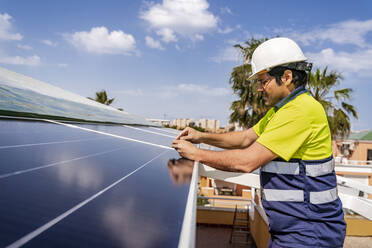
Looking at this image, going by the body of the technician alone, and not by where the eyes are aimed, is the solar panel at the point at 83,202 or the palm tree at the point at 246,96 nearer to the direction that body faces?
the solar panel

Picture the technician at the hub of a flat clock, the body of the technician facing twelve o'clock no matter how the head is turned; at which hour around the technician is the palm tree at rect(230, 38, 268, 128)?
The palm tree is roughly at 3 o'clock from the technician.

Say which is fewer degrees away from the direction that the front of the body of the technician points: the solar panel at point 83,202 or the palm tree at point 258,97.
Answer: the solar panel

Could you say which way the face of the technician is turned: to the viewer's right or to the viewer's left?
to the viewer's left

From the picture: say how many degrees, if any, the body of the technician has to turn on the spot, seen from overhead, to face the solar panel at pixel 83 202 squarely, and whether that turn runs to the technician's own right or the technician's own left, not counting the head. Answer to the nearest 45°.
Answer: approximately 45° to the technician's own left

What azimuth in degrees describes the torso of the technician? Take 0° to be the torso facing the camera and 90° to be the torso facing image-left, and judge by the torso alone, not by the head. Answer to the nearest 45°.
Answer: approximately 90°

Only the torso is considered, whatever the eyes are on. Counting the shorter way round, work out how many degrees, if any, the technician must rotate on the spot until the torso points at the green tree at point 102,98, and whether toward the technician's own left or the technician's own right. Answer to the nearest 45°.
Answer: approximately 45° to the technician's own right
